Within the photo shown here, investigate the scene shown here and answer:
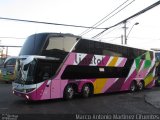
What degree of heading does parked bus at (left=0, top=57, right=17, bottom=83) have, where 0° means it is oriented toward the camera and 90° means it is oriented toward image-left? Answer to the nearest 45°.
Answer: approximately 45°

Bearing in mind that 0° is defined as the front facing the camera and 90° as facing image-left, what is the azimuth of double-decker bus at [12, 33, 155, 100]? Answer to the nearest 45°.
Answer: approximately 45°

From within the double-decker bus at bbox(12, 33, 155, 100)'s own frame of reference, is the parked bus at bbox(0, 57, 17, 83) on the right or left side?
on its right

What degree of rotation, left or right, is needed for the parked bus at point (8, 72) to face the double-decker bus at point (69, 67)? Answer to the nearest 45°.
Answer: approximately 45° to its left
